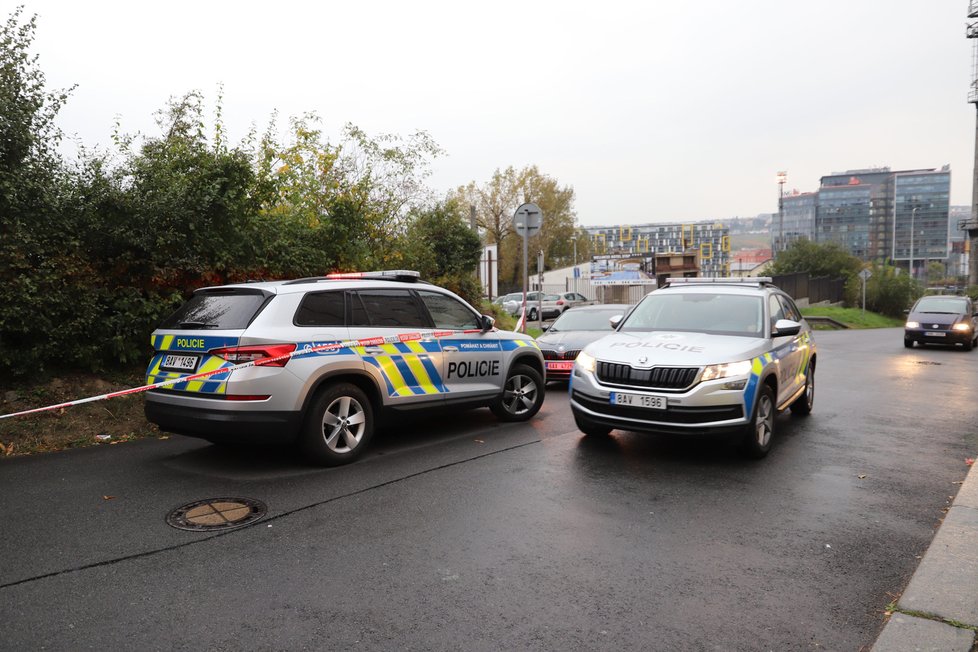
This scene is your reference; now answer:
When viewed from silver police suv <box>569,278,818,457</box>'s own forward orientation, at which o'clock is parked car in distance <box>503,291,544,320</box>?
The parked car in distance is roughly at 4 o'clock from the silver police suv.

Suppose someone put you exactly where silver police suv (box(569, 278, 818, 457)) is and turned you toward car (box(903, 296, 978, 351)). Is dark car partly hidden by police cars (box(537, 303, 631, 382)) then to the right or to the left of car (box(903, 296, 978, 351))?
left

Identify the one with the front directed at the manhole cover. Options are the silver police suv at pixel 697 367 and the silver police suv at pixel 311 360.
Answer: the silver police suv at pixel 697 367

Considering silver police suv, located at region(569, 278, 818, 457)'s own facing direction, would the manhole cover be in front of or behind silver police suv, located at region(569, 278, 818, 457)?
in front

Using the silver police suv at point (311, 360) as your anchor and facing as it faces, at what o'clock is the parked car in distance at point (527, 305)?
The parked car in distance is roughly at 11 o'clock from the silver police suv.

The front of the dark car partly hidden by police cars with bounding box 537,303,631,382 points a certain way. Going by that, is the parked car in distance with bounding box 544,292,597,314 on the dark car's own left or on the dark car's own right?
on the dark car's own right

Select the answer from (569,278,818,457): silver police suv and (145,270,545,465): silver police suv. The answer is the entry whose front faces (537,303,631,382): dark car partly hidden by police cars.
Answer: (145,270,545,465): silver police suv

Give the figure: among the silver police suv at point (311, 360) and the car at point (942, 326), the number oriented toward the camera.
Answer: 1

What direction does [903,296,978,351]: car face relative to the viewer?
toward the camera

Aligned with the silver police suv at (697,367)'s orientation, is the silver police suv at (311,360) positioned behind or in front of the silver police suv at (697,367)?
in front

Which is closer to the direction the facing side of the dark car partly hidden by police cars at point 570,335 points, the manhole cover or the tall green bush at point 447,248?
the manhole cover

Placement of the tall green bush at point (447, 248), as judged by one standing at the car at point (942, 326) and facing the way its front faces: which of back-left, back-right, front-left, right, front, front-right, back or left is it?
front-right

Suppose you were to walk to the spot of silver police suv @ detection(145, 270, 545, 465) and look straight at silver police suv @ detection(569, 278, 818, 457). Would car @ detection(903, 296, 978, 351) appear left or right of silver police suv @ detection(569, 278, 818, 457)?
left

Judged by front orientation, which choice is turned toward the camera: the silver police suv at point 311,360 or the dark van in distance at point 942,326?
the dark van in distance

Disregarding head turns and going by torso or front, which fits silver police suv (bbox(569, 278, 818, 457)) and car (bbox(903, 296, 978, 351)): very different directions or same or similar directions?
same or similar directions

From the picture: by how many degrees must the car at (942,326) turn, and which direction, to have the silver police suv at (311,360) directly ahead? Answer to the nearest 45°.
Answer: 0° — it already faces it

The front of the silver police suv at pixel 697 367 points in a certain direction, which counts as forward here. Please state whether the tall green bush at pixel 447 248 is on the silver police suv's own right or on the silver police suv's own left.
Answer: on the silver police suv's own right

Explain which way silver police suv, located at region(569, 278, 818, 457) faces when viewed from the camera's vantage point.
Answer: facing the viewer and to the left of the viewer

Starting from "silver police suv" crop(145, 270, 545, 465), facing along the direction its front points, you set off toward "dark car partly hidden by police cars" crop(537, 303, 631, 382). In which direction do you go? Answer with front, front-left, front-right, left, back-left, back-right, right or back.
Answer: front
